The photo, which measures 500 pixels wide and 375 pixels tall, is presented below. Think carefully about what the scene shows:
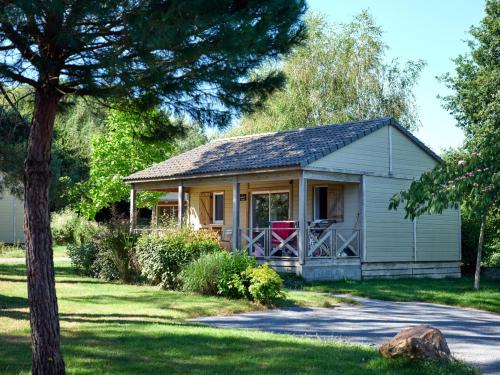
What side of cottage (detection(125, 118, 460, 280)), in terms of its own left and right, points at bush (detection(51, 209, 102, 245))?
right

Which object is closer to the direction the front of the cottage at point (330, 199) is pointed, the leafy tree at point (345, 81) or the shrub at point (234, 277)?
the shrub

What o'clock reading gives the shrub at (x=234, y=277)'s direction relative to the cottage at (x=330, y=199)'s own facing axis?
The shrub is roughly at 11 o'clock from the cottage.

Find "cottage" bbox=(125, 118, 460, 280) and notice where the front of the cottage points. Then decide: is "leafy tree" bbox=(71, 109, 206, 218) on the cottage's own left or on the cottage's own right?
on the cottage's own right

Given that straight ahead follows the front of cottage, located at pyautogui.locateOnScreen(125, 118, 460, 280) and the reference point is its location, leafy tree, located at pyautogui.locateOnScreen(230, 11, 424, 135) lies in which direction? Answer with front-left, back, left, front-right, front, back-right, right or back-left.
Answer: back-right

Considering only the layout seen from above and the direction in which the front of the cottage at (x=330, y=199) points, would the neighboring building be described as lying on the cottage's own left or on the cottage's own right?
on the cottage's own right

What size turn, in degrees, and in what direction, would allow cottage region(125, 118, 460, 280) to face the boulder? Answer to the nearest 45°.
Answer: approximately 45° to its left

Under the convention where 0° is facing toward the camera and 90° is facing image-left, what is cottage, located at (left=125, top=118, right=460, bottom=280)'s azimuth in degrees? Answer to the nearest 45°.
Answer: approximately 45°

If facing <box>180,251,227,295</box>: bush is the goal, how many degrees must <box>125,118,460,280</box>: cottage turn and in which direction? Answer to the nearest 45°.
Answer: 0° — it already faces it

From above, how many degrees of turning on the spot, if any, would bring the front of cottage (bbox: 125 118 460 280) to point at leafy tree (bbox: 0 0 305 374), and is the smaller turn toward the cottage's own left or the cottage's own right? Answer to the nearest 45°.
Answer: approximately 45° to the cottage's own left
